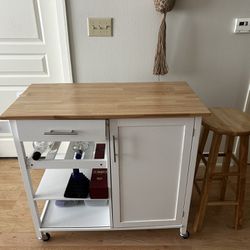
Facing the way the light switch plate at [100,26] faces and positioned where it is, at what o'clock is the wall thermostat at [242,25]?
The wall thermostat is roughly at 9 o'clock from the light switch plate.

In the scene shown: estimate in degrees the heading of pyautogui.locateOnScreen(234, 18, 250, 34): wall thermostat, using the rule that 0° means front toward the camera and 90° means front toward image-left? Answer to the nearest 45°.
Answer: approximately 0°

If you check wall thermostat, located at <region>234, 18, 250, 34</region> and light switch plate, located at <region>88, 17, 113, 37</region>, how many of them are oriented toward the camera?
2

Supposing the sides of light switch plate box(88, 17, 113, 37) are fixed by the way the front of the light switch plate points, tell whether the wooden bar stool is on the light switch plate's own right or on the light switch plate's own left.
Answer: on the light switch plate's own left

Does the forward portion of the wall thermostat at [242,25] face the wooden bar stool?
yes

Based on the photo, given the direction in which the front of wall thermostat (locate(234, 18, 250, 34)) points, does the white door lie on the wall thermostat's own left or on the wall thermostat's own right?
on the wall thermostat's own right
